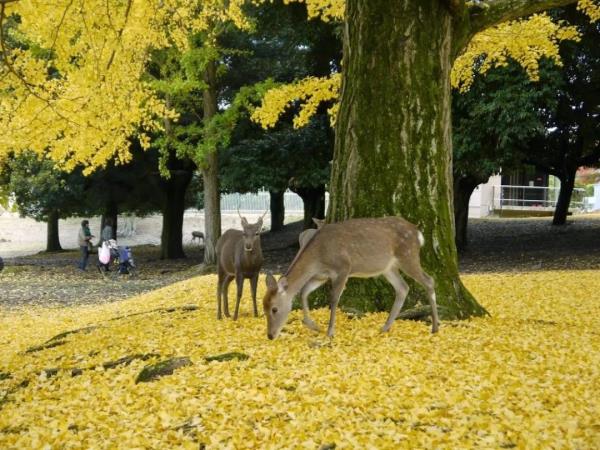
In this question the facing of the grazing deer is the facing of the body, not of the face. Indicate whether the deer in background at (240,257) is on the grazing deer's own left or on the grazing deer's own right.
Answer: on the grazing deer's own right

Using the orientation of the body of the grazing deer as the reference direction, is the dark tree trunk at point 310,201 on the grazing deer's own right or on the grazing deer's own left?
on the grazing deer's own right

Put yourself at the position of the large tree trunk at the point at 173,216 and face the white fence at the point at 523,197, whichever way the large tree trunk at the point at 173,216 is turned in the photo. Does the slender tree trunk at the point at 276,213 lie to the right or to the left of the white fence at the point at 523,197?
left

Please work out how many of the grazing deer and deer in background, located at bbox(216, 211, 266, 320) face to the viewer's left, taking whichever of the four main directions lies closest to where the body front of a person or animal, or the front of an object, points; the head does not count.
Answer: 1

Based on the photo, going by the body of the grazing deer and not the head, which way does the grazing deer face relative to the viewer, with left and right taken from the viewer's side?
facing to the left of the viewer

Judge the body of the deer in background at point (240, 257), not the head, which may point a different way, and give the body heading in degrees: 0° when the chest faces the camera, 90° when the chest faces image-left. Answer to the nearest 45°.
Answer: approximately 315°

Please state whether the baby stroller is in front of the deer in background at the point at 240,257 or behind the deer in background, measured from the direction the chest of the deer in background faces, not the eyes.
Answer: behind

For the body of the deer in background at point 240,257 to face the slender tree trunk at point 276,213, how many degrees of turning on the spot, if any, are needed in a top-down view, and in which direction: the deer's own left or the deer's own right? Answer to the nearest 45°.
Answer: approximately 135° to the deer's own left

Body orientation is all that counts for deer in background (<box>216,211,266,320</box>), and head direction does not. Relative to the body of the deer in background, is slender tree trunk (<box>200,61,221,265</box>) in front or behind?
behind

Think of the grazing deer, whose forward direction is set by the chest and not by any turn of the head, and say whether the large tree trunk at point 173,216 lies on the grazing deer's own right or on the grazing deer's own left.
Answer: on the grazing deer's own right
